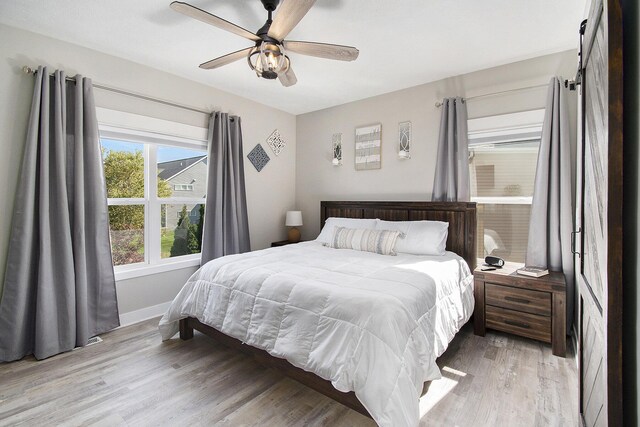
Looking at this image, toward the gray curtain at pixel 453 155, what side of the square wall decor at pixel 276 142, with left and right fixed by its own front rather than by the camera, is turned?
front

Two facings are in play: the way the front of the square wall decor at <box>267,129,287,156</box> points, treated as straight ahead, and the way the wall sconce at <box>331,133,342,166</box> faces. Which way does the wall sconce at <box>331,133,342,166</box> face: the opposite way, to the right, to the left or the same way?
to the right

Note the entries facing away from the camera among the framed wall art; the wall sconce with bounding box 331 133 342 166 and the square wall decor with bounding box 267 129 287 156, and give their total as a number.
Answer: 0

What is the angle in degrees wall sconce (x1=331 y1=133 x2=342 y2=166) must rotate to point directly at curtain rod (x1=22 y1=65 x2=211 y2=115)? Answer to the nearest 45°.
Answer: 0° — it already faces it

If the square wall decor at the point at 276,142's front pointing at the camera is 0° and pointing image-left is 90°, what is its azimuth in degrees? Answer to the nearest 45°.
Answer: approximately 315°

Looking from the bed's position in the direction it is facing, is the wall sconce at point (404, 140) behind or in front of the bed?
behind

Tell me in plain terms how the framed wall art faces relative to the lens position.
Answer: facing the viewer and to the left of the viewer

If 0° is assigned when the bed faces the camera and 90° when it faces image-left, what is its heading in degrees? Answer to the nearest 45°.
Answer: approximately 45°

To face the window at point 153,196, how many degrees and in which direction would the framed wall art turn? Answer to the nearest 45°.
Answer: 0° — it already faces it

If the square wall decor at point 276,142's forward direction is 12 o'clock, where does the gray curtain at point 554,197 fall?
The gray curtain is roughly at 12 o'clock from the square wall decor.

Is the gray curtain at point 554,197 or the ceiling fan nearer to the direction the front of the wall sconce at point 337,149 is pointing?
the ceiling fan

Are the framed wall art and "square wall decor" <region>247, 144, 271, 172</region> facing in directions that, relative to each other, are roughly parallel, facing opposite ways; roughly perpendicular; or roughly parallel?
roughly perpendicular

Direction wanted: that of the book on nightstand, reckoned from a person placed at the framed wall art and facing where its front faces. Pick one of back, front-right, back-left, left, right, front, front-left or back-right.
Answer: left

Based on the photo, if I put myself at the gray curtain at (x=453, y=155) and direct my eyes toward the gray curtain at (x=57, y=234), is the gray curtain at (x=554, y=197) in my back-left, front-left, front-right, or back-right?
back-left

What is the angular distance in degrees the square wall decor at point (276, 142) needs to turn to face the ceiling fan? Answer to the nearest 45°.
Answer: approximately 45° to its right

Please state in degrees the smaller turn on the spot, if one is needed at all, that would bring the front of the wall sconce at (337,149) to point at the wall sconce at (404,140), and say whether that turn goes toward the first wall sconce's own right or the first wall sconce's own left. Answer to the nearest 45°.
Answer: approximately 90° to the first wall sconce's own left

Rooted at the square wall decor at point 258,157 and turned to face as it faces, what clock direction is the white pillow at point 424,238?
The white pillow is roughly at 12 o'clock from the square wall decor.
